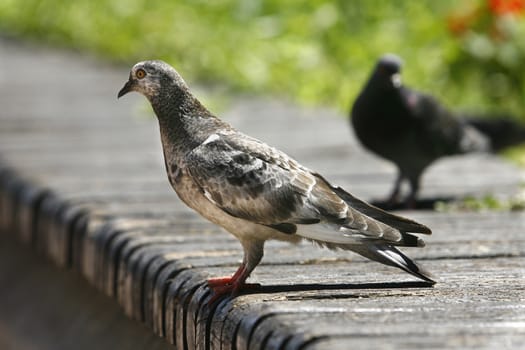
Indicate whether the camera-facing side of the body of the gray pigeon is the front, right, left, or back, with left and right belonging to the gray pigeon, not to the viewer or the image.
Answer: left

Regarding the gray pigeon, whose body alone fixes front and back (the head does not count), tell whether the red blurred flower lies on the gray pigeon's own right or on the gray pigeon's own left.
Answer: on the gray pigeon's own right
